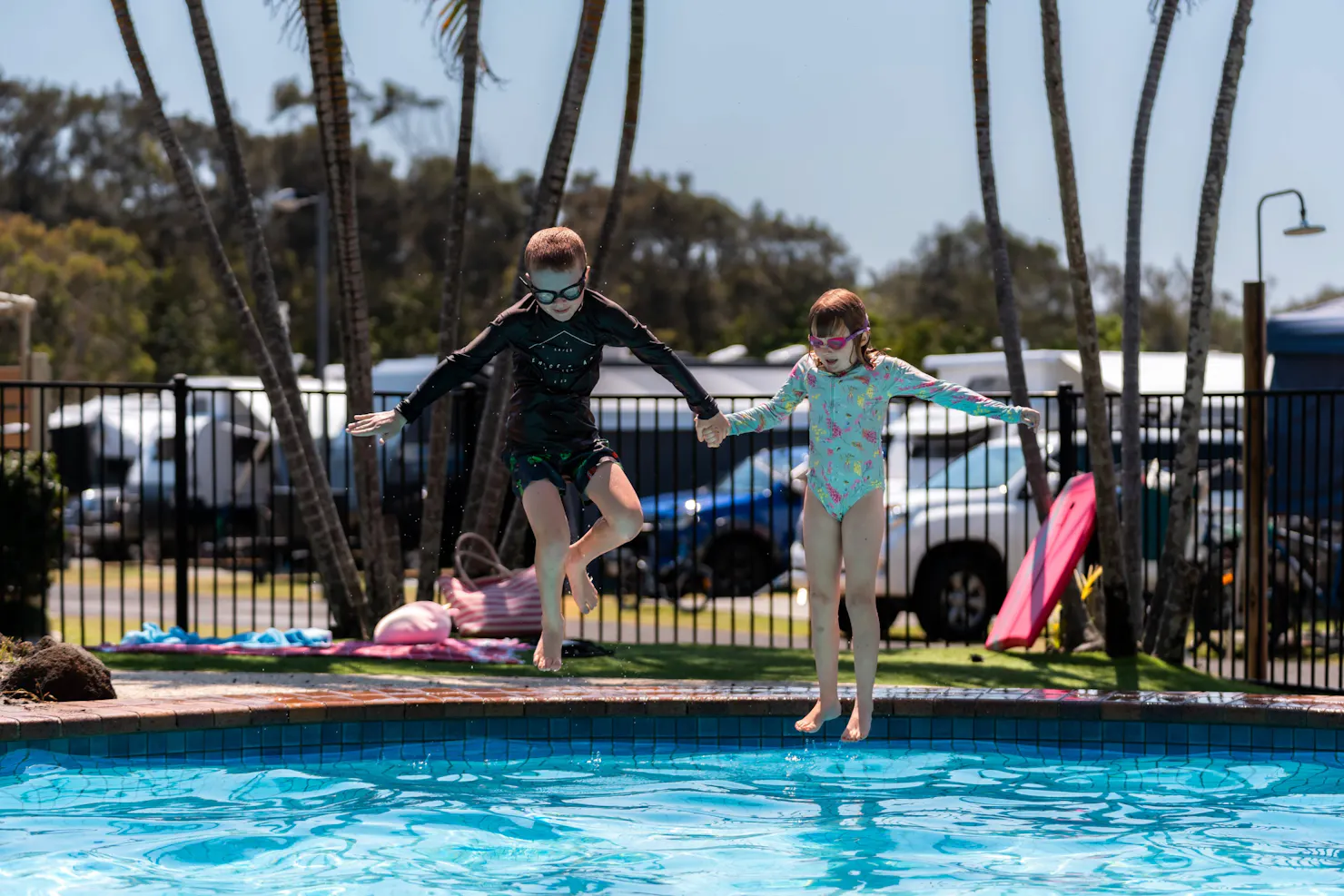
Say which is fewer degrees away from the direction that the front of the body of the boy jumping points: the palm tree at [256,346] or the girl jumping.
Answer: the girl jumping

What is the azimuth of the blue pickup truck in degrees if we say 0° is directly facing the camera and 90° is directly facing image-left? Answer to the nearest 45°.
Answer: approximately 45°

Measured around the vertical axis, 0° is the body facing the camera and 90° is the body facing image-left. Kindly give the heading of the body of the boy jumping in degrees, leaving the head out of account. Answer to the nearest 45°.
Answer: approximately 0°

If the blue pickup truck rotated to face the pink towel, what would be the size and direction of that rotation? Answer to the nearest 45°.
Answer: approximately 45° to its left

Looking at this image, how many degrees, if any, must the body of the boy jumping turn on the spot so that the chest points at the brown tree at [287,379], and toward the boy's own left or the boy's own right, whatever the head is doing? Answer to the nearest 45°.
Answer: approximately 180°

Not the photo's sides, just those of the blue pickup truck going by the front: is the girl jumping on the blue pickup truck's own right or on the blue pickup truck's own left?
on the blue pickup truck's own left

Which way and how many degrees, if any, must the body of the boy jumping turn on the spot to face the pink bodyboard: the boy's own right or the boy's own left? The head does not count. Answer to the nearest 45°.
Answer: approximately 135° to the boy's own left

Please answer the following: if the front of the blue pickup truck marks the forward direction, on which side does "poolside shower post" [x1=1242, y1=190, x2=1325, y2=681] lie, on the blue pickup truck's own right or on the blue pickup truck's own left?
on the blue pickup truck's own left

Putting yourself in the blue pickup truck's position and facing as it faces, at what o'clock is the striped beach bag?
The striped beach bag is roughly at 11 o'clock from the blue pickup truck.
